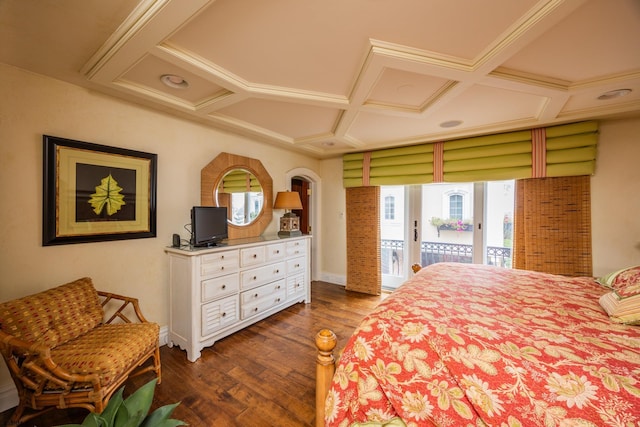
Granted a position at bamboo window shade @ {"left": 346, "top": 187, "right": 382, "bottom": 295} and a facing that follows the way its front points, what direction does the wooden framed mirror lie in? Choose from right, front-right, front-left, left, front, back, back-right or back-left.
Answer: front

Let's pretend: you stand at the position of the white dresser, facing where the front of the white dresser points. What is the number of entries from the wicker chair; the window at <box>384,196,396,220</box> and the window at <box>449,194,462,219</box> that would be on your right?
1

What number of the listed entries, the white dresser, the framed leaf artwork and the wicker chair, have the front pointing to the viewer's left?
0

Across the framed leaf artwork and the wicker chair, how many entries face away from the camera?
0

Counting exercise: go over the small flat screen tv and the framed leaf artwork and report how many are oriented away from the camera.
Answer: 0

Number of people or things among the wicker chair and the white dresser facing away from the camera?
0

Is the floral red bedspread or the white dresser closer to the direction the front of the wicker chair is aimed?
the floral red bedspread

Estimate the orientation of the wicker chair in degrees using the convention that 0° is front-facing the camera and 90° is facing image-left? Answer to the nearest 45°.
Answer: approximately 315°

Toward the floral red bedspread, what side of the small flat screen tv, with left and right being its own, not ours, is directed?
front

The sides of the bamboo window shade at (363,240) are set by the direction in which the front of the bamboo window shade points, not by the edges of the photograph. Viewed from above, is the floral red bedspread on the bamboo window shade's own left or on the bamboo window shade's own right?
on the bamboo window shade's own left

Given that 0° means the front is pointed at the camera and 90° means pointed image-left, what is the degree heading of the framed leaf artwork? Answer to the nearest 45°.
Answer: approximately 315°

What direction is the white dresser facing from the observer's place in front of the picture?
facing the viewer and to the right of the viewer

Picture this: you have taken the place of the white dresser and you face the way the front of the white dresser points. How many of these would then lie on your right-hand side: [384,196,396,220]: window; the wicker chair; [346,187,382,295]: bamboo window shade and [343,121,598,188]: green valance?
1

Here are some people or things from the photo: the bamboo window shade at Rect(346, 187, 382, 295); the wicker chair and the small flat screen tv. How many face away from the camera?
0
